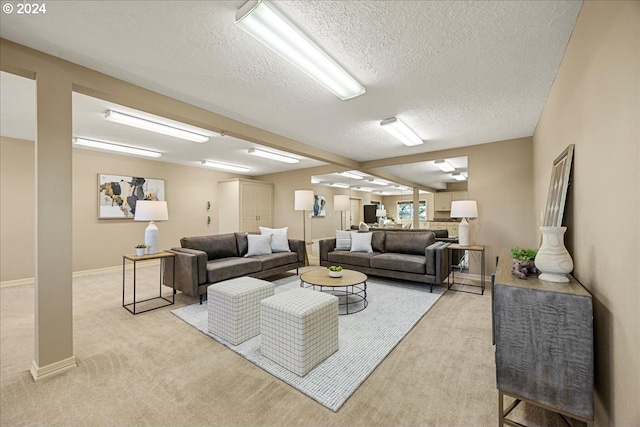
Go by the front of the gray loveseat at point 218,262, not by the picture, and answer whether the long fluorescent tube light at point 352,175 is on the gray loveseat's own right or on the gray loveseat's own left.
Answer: on the gray loveseat's own left

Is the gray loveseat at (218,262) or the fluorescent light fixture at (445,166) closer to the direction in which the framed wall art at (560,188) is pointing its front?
the gray loveseat

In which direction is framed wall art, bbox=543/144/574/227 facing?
to the viewer's left

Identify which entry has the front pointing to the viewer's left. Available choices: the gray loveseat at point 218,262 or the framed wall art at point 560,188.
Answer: the framed wall art

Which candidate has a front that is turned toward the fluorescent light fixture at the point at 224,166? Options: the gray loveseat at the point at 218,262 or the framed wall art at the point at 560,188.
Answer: the framed wall art

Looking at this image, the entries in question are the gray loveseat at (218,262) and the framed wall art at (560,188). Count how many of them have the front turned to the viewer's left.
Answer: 1

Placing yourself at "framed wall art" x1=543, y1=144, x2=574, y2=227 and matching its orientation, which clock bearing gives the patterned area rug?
The patterned area rug is roughly at 11 o'clock from the framed wall art.

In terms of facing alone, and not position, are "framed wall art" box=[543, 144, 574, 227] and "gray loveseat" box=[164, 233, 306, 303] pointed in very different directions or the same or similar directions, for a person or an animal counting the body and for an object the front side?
very different directions

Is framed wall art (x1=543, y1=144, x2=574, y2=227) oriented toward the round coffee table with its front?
yes

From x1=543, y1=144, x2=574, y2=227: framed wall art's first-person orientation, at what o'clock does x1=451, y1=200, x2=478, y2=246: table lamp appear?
The table lamp is roughly at 2 o'clock from the framed wall art.

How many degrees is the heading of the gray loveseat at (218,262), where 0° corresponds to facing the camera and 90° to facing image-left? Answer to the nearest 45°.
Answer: approximately 315°

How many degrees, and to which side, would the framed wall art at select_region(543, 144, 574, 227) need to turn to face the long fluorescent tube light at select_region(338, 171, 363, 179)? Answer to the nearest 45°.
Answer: approximately 45° to its right
